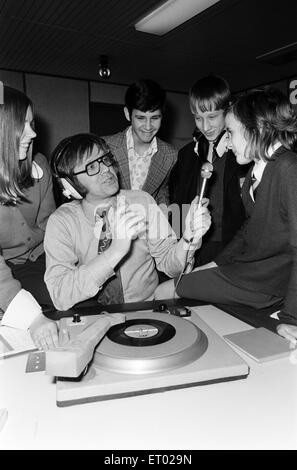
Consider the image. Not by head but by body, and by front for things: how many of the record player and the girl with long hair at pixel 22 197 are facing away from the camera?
1

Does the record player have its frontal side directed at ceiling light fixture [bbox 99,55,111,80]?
yes

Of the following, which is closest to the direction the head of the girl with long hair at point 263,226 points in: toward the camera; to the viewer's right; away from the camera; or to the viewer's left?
to the viewer's left

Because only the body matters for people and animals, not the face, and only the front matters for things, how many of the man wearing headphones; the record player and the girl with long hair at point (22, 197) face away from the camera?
1

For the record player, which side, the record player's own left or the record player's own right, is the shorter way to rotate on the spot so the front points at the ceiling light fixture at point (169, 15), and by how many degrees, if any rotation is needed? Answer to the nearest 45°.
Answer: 0° — it already faces it

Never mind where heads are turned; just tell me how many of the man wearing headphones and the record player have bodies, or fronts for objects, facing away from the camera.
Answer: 1

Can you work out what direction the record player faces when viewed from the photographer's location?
facing away from the viewer

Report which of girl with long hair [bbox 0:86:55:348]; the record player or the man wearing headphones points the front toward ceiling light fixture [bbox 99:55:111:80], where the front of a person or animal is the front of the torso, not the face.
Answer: the record player

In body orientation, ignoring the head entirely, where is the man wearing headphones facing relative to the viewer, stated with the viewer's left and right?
facing the viewer and to the right of the viewer

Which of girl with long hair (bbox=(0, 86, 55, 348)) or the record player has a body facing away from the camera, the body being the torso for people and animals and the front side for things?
the record player

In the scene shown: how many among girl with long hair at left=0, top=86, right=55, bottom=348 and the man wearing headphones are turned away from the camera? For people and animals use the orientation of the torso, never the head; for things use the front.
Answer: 0

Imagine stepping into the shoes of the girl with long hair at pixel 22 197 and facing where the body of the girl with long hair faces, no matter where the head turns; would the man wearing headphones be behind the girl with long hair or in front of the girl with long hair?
in front

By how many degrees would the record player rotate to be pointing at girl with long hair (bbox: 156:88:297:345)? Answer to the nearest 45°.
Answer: approximately 45° to its right

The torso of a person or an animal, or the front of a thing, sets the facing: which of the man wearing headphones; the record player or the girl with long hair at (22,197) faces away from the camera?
the record player

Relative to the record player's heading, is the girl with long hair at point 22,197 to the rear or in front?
in front
